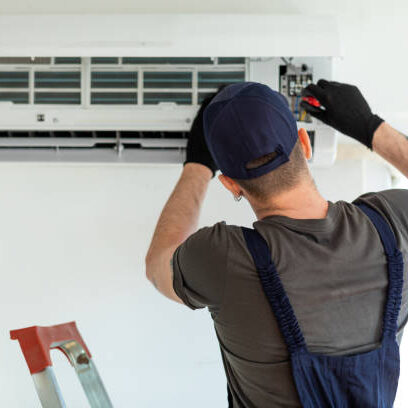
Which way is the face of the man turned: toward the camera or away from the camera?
away from the camera

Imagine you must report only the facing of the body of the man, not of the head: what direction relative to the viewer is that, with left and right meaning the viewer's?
facing away from the viewer

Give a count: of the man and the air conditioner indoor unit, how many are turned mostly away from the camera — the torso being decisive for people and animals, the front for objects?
1

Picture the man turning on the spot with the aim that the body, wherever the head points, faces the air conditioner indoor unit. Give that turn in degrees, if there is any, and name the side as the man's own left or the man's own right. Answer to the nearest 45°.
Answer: approximately 45° to the man's own left

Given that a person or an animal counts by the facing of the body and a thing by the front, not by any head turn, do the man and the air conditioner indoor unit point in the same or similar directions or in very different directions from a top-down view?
very different directions

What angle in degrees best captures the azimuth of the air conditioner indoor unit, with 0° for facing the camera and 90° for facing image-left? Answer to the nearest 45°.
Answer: approximately 0°

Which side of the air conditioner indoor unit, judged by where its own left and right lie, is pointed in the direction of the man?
front
